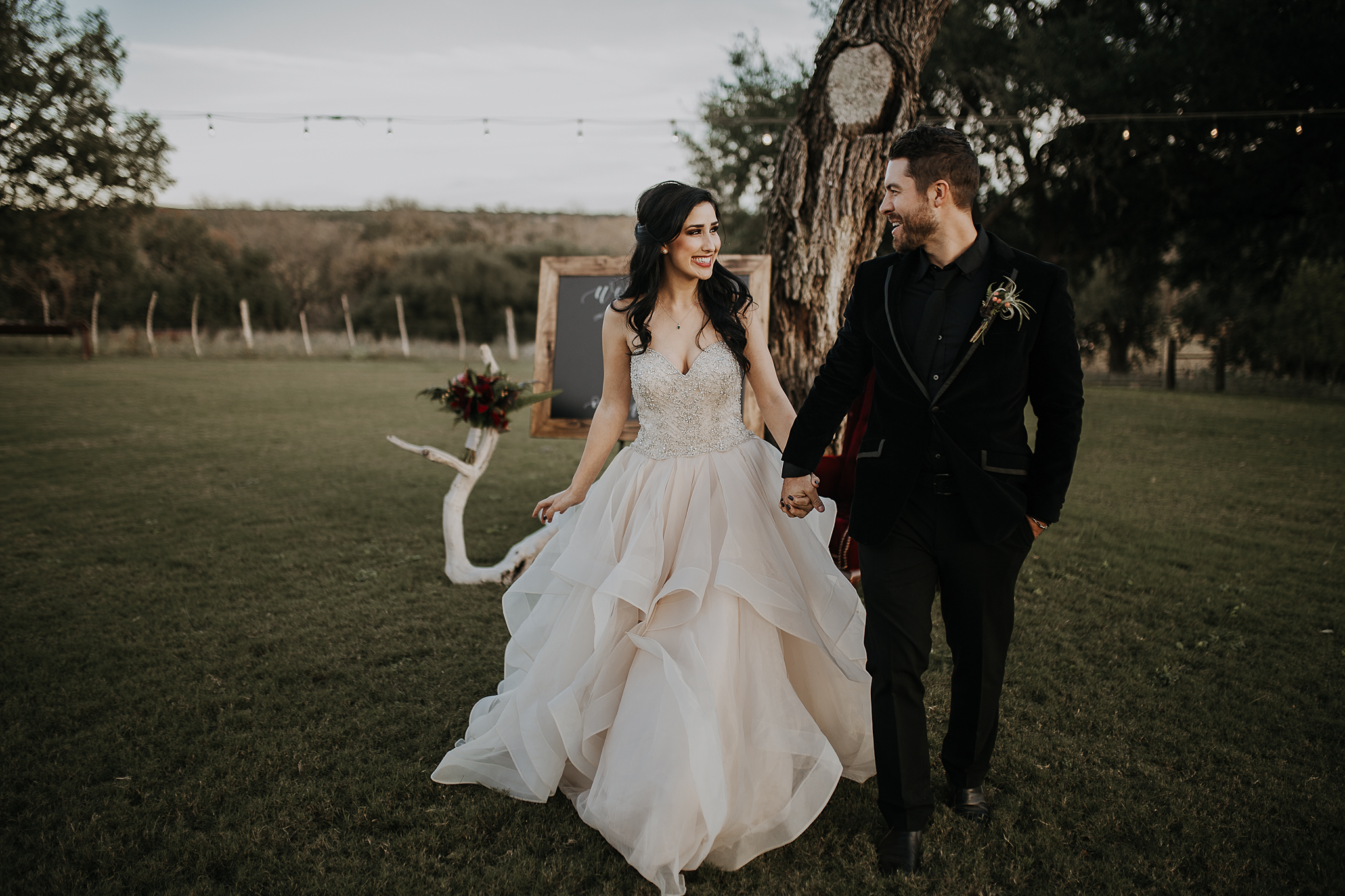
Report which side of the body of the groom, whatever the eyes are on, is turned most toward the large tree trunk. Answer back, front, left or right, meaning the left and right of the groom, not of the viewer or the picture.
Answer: back

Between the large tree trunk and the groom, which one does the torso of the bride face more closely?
the groom

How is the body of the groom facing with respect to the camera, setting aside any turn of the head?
toward the camera

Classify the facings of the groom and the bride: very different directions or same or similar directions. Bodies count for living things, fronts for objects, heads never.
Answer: same or similar directions

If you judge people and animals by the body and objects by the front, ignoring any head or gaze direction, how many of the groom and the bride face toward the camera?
2

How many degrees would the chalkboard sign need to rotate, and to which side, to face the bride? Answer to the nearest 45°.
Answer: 0° — it already faces them

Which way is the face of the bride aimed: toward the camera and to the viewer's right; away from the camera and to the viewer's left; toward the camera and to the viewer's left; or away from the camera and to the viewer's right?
toward the camera and to the viewer's right

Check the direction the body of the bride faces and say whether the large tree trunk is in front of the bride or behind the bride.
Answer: behind

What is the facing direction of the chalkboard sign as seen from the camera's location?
facing the viewer

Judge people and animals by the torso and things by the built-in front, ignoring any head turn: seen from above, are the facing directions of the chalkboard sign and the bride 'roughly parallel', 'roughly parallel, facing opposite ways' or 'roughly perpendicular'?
roughly parallel

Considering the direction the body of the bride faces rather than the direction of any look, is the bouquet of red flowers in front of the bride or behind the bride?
behind

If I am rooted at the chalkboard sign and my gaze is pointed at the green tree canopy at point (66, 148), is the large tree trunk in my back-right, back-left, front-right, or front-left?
back-right
